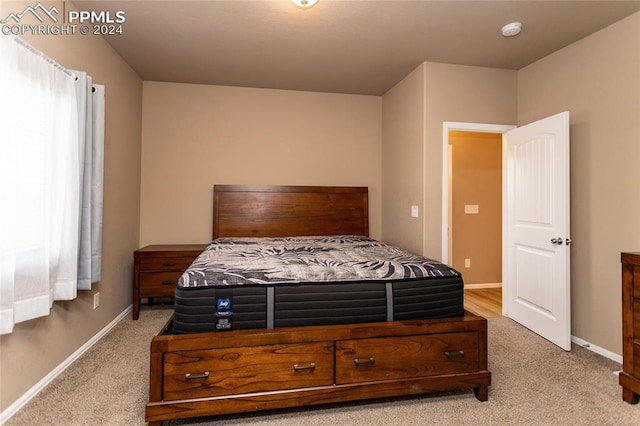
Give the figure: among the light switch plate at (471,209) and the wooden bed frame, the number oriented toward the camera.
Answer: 2

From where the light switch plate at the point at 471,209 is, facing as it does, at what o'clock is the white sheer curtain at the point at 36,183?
The white sheer curtain is roughly at 1 o'clock from the light switch plate.

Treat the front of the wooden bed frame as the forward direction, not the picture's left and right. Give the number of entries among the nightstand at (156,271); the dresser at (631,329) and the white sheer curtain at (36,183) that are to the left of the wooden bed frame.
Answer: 1

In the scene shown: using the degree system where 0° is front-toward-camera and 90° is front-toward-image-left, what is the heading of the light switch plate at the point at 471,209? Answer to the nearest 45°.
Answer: approximately 0°

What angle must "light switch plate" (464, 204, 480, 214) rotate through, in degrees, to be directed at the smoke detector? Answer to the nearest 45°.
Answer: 0° — it already faces it

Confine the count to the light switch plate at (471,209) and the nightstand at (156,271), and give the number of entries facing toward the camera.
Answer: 2

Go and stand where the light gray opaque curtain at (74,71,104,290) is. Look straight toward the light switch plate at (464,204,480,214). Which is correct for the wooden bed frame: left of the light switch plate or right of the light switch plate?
right

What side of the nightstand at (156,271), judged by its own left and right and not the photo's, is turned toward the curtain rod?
front
